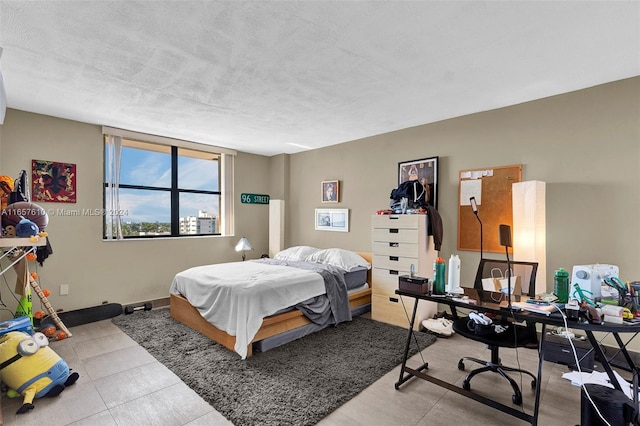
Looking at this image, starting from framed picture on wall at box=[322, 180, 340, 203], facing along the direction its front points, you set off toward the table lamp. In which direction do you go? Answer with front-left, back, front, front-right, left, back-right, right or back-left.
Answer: front-right

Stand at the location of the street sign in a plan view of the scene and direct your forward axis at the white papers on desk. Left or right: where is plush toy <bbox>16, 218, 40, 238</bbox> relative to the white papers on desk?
right

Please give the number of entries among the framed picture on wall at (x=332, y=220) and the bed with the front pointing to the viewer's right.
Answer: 0

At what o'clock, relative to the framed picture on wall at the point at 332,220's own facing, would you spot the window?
The window is roughly at 1 o'clock from the framed picture on wall.

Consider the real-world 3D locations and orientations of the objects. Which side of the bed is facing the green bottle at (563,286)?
left

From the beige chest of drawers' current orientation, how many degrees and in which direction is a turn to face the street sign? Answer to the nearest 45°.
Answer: approximately 90° to its right

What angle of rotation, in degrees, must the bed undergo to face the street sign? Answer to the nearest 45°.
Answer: approximately 135° to its right
